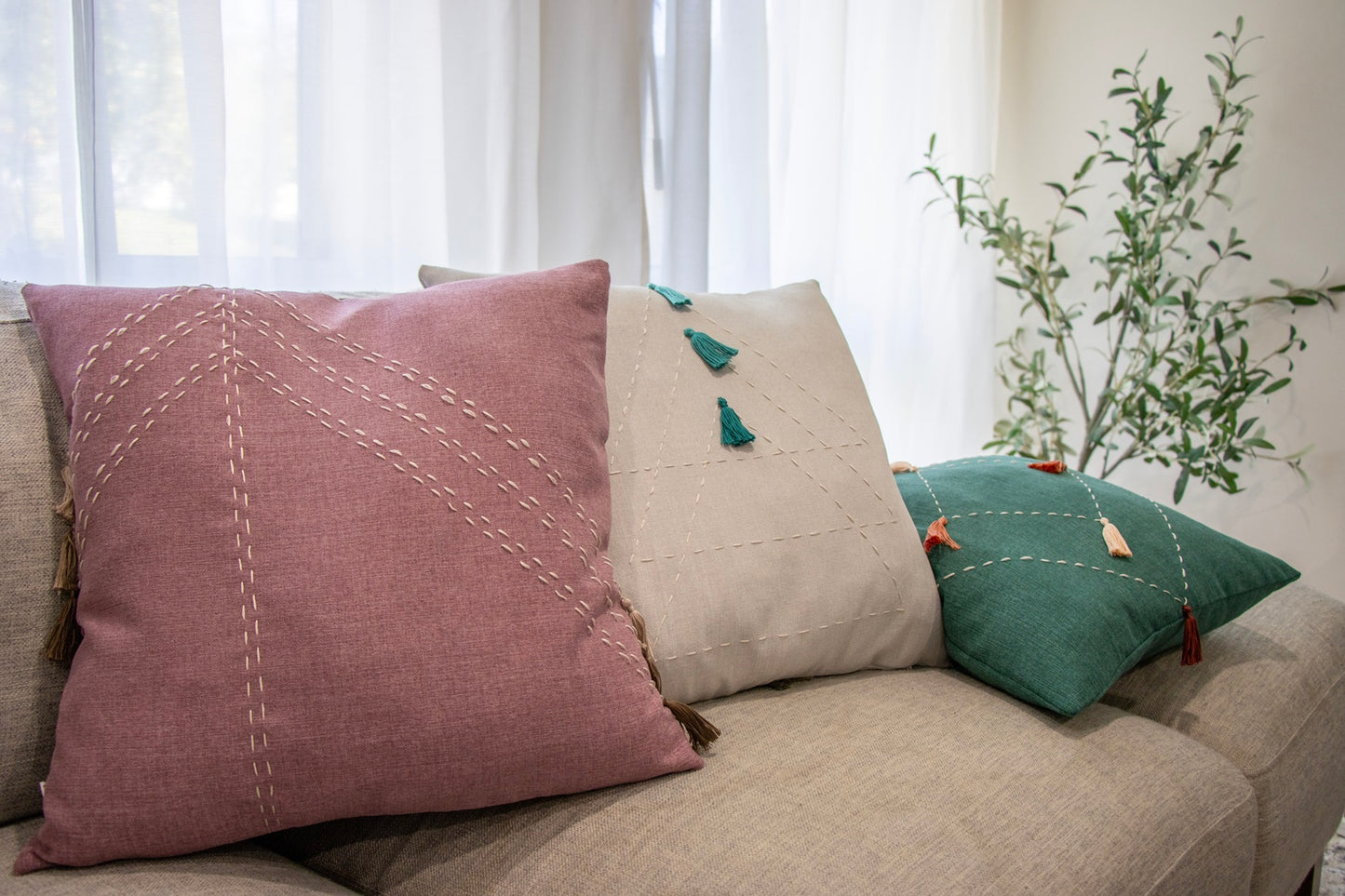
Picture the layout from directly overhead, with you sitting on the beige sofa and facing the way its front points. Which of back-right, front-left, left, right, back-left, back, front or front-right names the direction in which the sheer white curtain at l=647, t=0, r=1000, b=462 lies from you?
back-left

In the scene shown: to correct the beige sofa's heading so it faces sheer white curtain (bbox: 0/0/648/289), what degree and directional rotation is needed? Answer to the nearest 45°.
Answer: approximately 180°

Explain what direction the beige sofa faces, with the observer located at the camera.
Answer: facing the viewer and to the right of the viewer

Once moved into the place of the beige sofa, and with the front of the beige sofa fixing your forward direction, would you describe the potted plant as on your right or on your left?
on your left
